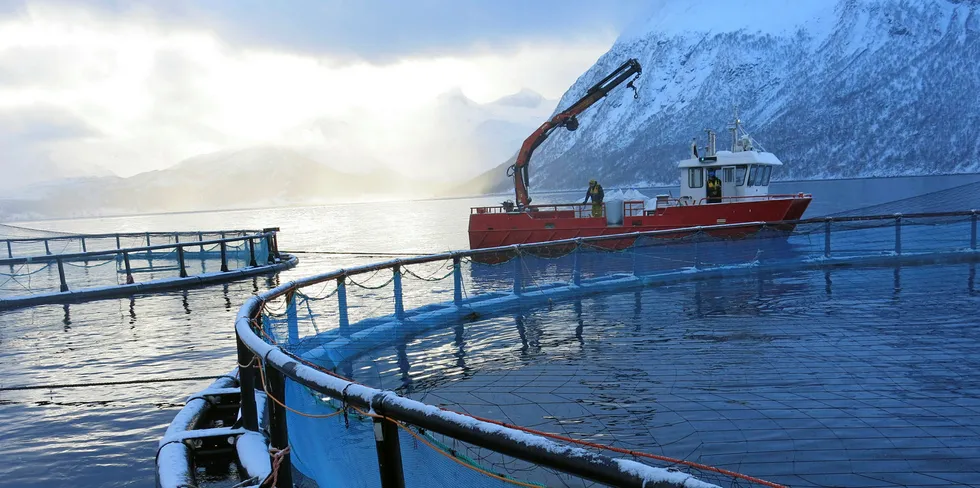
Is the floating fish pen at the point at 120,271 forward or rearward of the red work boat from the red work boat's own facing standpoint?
rearward

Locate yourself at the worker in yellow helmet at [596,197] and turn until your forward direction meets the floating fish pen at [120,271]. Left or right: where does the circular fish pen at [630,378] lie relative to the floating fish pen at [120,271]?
left

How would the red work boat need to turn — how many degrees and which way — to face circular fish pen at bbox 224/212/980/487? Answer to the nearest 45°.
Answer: approximately 90° to its right

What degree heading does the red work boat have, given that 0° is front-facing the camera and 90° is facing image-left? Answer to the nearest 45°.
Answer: approximately 270°
